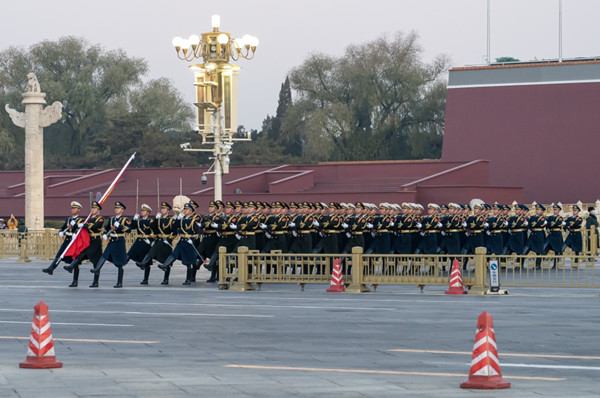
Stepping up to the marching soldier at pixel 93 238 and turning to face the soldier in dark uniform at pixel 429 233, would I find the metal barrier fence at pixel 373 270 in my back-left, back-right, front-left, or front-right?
front-right

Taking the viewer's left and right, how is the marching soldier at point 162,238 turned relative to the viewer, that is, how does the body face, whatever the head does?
facing the viewer and to the left of the viewer

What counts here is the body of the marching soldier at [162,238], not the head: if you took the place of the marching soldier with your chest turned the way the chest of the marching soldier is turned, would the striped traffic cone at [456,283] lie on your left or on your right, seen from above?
on your left

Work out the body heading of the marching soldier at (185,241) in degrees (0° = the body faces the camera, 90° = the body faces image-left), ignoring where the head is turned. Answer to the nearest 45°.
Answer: approximately 45°

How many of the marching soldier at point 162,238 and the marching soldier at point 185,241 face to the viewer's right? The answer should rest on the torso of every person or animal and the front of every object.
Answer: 0

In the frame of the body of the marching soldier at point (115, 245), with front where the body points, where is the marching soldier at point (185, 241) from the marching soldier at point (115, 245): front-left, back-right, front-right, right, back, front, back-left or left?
back-left

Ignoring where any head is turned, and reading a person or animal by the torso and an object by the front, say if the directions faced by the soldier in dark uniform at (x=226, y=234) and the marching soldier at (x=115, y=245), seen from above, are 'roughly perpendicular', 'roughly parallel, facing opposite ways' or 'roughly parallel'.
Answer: roughly parallel

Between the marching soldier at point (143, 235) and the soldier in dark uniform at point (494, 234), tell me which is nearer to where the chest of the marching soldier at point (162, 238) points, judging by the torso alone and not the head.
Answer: the marching soldier

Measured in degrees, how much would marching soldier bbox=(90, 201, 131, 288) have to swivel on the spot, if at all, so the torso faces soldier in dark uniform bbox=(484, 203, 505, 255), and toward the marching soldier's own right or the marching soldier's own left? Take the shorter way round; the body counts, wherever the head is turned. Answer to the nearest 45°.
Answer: approximately 135° to the marching soldier's own left

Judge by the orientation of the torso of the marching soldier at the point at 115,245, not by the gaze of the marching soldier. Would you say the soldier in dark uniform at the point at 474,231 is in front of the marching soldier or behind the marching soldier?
behind

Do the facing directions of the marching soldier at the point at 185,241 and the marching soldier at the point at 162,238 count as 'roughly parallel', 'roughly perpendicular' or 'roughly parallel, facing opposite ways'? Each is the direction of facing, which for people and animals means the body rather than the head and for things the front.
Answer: roughly parallel

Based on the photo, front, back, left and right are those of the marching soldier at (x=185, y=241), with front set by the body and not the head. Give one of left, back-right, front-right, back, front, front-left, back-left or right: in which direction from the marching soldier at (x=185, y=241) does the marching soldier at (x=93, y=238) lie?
front-right

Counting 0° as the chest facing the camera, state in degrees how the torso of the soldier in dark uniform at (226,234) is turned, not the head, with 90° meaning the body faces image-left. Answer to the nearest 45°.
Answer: approximately 45°
